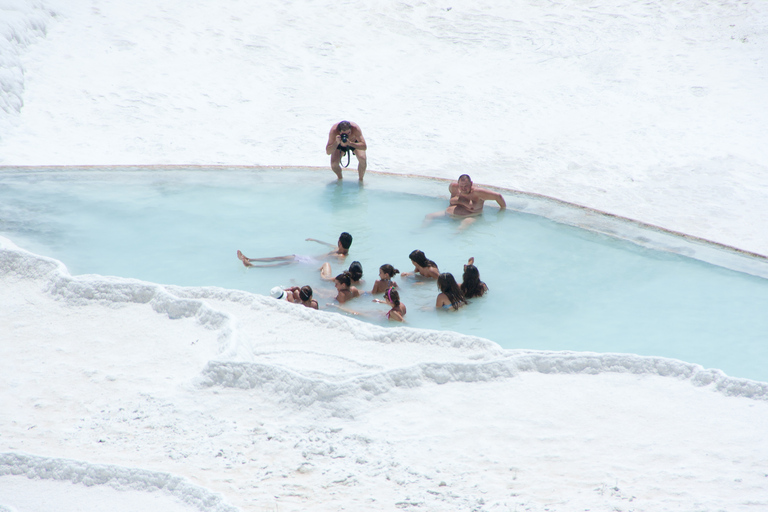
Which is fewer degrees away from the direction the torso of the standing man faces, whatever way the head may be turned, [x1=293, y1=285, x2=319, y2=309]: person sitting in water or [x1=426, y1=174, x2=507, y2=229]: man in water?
the person sitting in water

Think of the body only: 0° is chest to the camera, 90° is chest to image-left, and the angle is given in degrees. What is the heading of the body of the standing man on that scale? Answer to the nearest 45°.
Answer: approximately 0°

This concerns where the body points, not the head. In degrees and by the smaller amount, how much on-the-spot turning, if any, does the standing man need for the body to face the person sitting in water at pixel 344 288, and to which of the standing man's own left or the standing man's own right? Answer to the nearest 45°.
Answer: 0° — they already face them

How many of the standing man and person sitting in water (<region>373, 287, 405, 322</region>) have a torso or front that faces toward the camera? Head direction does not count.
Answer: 1
